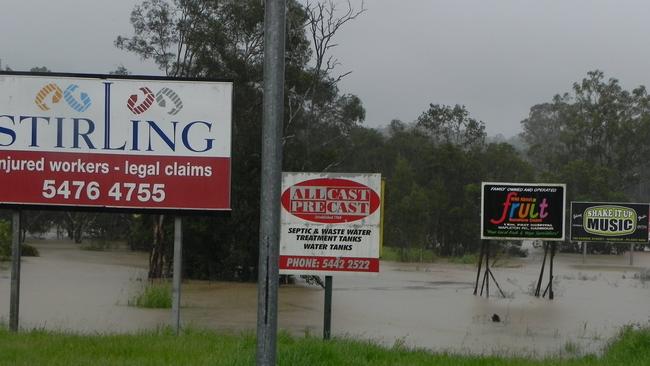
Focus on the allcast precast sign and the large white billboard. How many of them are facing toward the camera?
2

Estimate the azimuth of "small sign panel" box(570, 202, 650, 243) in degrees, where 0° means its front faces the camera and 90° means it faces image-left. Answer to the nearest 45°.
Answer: approximately 0°

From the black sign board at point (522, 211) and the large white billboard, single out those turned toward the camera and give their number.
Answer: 2

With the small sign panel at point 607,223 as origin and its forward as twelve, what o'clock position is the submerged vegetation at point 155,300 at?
The submerged vegetation is roughly at 1 o'clock from the small sign panel.

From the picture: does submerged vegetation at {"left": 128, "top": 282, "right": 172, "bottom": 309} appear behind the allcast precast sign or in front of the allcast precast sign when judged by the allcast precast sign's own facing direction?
behind

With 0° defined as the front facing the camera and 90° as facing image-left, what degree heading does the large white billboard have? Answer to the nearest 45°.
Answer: approximately 0°

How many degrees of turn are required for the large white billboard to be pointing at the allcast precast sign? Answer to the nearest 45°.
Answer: approximately 90° to its left
